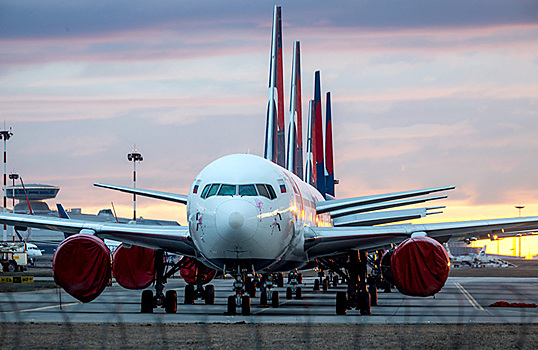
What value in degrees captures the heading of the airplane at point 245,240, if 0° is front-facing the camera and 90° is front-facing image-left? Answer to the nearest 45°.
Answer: approximately 0°
